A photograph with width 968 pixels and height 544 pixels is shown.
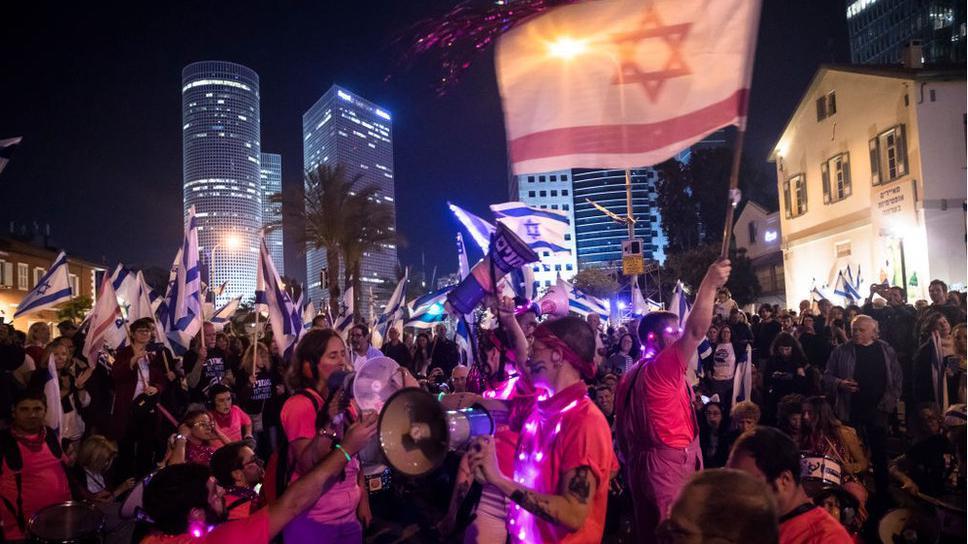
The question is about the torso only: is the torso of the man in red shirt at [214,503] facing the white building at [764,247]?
yes

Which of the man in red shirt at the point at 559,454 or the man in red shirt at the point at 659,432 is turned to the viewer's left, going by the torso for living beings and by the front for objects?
the man in red shirt at the point at 559,454

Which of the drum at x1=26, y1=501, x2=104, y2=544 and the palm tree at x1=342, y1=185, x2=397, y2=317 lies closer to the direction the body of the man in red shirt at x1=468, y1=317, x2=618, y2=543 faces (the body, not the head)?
the drum

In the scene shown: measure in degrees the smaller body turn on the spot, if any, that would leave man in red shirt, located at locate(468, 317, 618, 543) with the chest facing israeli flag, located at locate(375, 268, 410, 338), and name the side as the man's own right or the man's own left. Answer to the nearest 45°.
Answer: approximately 90° to the man's own right

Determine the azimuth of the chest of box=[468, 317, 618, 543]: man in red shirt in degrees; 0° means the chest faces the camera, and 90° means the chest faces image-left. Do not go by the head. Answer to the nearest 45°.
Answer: approximately 90°

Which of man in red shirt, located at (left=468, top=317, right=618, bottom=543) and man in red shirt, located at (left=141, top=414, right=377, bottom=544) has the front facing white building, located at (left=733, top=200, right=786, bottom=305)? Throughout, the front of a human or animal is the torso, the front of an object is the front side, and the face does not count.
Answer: man in red shirt, located at (left=141, top=414, right=377, bottom=544)

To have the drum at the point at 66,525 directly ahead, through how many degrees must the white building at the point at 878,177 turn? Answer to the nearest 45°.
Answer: approximately 45° to its left

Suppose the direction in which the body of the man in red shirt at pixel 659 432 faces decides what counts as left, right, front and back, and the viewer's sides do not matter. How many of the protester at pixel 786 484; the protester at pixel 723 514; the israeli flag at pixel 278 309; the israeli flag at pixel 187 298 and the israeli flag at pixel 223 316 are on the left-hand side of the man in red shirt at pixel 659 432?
3

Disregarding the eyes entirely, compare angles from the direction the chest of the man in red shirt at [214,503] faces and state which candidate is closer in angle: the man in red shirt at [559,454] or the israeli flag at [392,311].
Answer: the israeli flag

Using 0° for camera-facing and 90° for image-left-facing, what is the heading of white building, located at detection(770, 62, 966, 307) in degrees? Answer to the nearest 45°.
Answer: approximately 45°

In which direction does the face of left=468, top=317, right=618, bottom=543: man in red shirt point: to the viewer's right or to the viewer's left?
to the viewer's left

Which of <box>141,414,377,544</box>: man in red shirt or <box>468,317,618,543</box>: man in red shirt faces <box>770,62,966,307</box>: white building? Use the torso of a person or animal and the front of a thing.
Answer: <box>141,414,377,544</box>: man in red shirt
